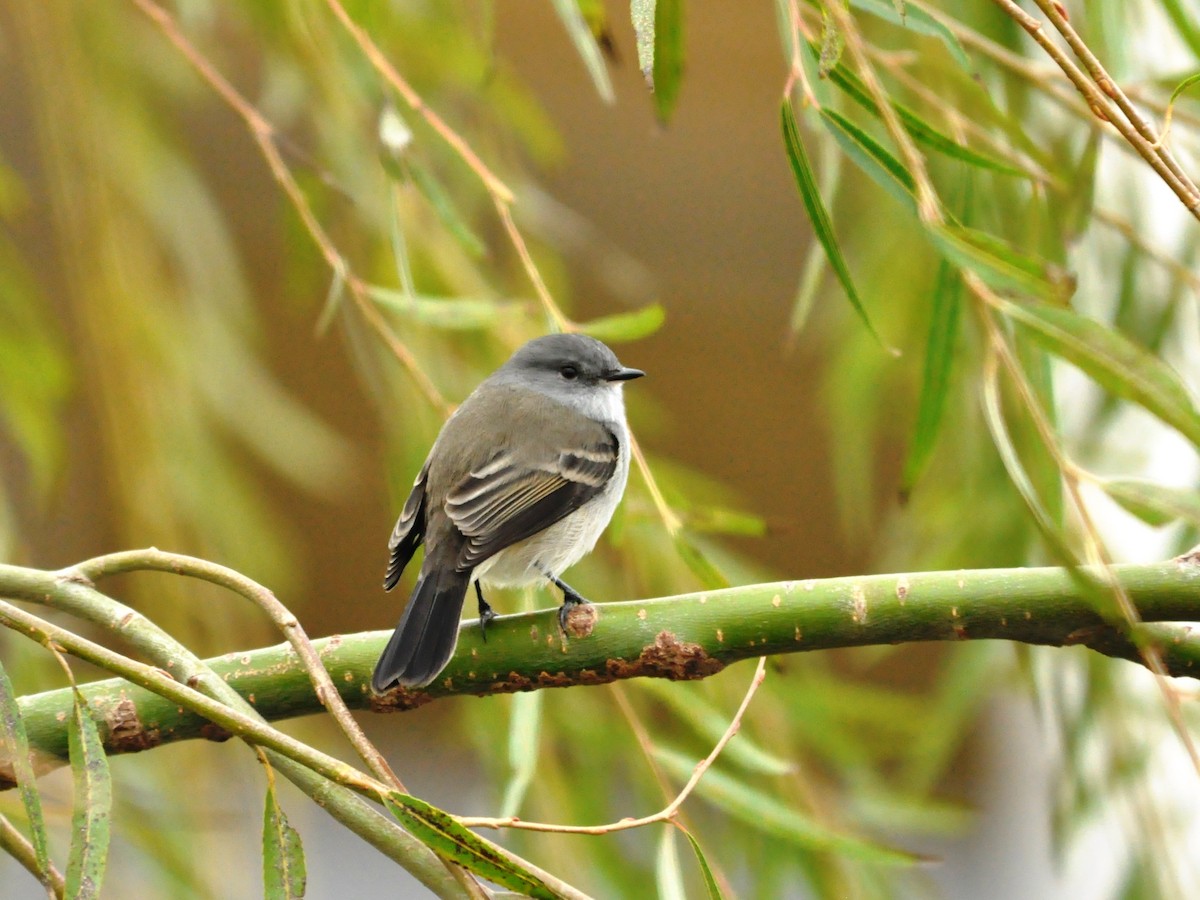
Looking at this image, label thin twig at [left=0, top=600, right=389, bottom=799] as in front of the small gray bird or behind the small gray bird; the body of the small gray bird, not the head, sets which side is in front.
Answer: behind

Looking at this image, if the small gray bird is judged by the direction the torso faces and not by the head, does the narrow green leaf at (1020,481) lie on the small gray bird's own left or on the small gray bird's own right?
on the small gray bird's own right

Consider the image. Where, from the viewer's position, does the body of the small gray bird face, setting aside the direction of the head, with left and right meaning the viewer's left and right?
facing away from the viewer and to the right of the viewer

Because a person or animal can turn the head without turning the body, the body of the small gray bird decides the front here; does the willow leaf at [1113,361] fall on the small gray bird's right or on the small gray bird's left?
on the small gray bird's right

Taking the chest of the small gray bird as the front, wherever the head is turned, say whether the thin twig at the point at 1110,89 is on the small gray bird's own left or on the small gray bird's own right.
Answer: on the small gray bird's own right

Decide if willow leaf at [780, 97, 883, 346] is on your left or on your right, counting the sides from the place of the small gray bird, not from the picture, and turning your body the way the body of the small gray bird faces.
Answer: on your right

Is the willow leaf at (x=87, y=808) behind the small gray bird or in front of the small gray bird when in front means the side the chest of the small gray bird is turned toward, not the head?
behind
